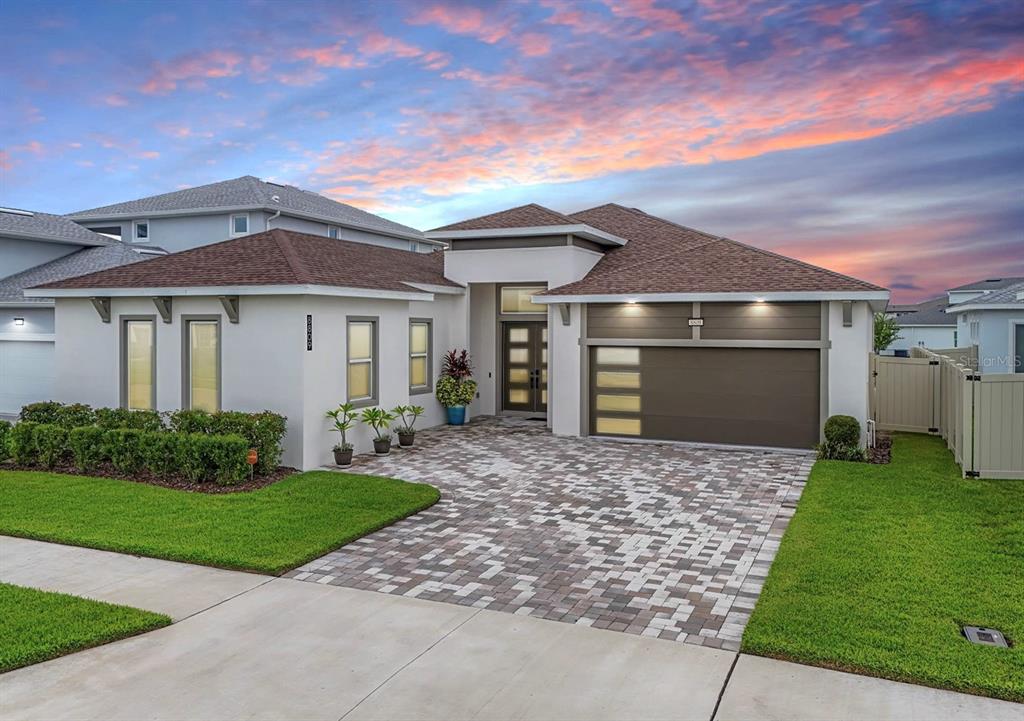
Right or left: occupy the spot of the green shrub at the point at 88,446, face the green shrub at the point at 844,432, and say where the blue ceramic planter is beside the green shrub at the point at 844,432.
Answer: left

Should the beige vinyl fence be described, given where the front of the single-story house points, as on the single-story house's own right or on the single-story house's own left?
on the single-story house's own left

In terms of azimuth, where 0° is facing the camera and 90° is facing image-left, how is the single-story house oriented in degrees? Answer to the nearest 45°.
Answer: approximately 0°

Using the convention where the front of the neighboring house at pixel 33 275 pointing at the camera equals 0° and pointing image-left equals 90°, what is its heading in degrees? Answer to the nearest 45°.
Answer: approximately 0°

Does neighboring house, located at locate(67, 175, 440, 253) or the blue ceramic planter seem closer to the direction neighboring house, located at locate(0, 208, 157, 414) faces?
the blue ceramic planter

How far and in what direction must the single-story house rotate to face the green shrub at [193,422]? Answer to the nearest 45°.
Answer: approximately 90° to its right

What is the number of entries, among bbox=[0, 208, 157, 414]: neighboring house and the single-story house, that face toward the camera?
2

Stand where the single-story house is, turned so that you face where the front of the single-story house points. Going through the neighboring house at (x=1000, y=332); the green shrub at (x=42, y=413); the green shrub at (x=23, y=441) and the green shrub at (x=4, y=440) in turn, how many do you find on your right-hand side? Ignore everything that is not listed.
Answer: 3

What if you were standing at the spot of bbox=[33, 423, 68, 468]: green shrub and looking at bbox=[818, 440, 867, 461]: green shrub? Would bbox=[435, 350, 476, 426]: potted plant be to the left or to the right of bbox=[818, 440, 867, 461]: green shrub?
left

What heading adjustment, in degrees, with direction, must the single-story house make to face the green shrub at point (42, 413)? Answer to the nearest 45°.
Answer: approximately 90° to its right

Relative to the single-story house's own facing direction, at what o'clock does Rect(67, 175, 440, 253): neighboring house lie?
The neighboring house is roughly at 5 o'clock from the single-story house.
